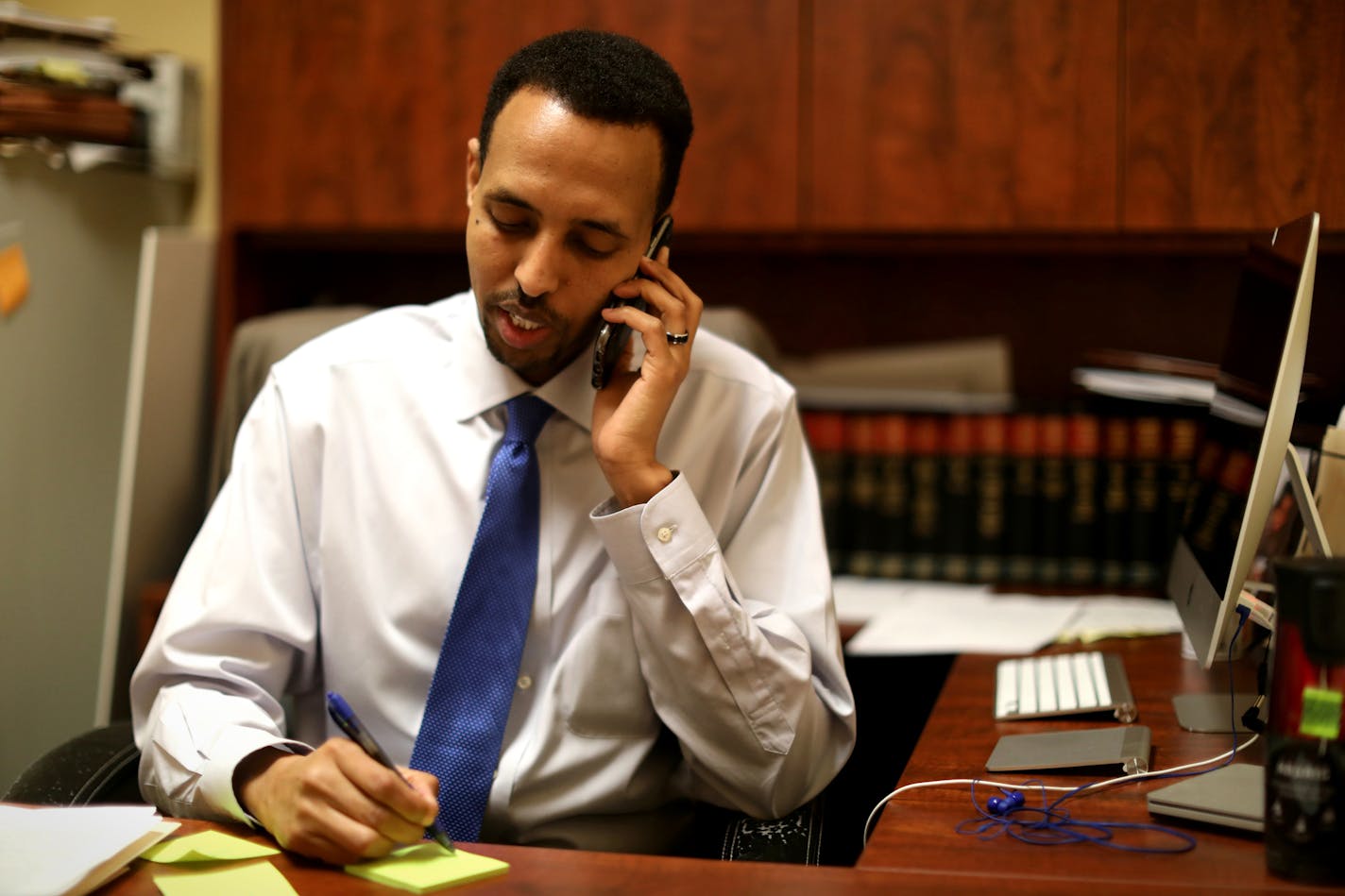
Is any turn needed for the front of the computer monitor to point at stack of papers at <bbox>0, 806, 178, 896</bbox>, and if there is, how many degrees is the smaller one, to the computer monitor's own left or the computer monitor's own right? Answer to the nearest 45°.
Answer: approximately 45° to the computer monitor's own left

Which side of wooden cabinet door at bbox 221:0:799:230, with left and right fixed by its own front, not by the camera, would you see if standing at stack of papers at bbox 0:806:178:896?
front

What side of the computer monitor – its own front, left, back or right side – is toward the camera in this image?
left

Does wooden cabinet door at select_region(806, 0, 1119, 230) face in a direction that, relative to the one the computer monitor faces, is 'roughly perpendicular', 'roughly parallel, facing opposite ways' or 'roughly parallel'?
roughly perpendicular
